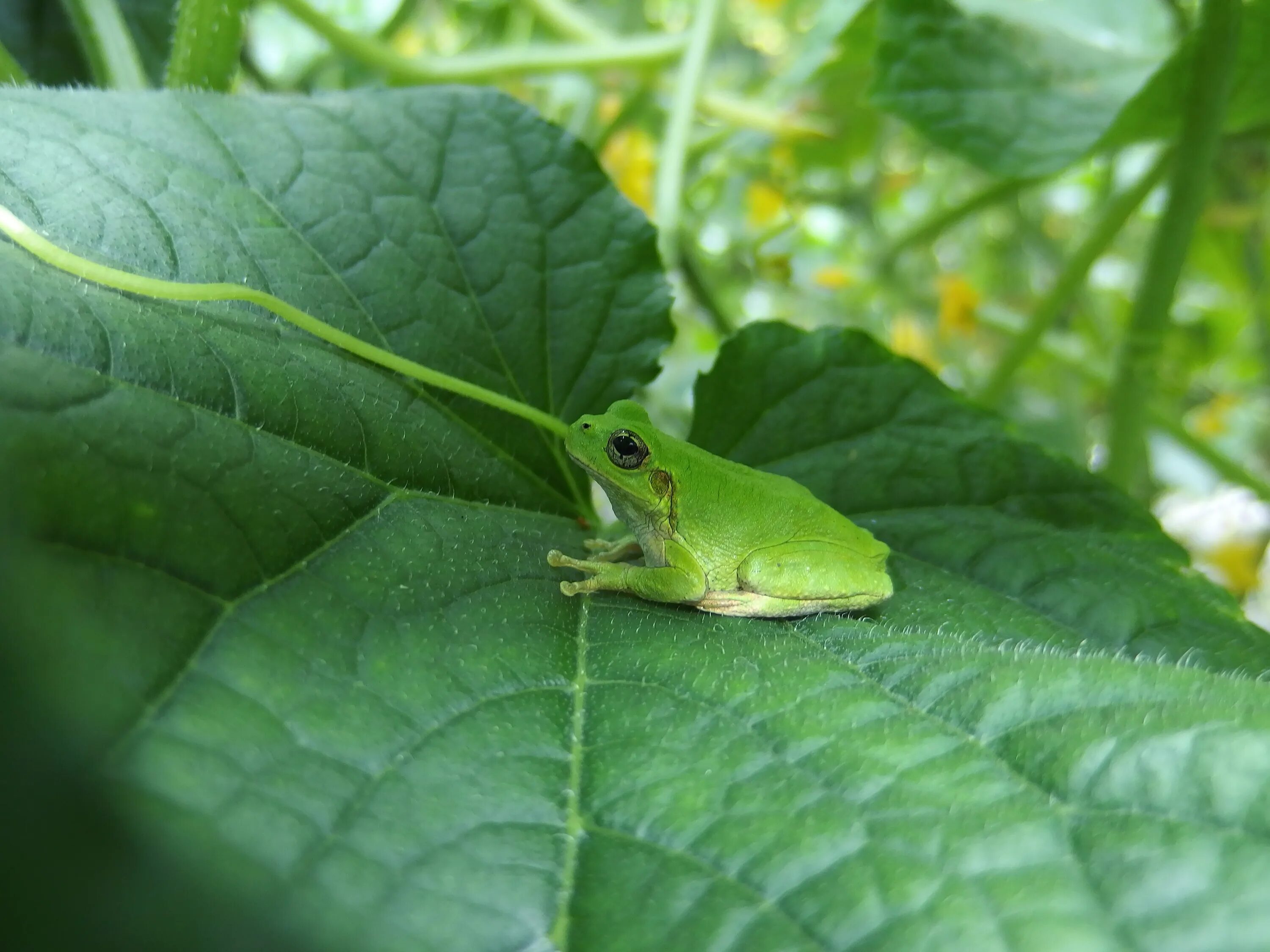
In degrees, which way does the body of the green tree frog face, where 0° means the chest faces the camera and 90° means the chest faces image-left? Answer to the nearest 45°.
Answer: approximately 90°

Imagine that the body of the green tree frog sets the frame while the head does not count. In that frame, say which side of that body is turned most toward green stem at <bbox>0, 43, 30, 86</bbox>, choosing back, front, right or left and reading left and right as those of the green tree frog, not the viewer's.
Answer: front
